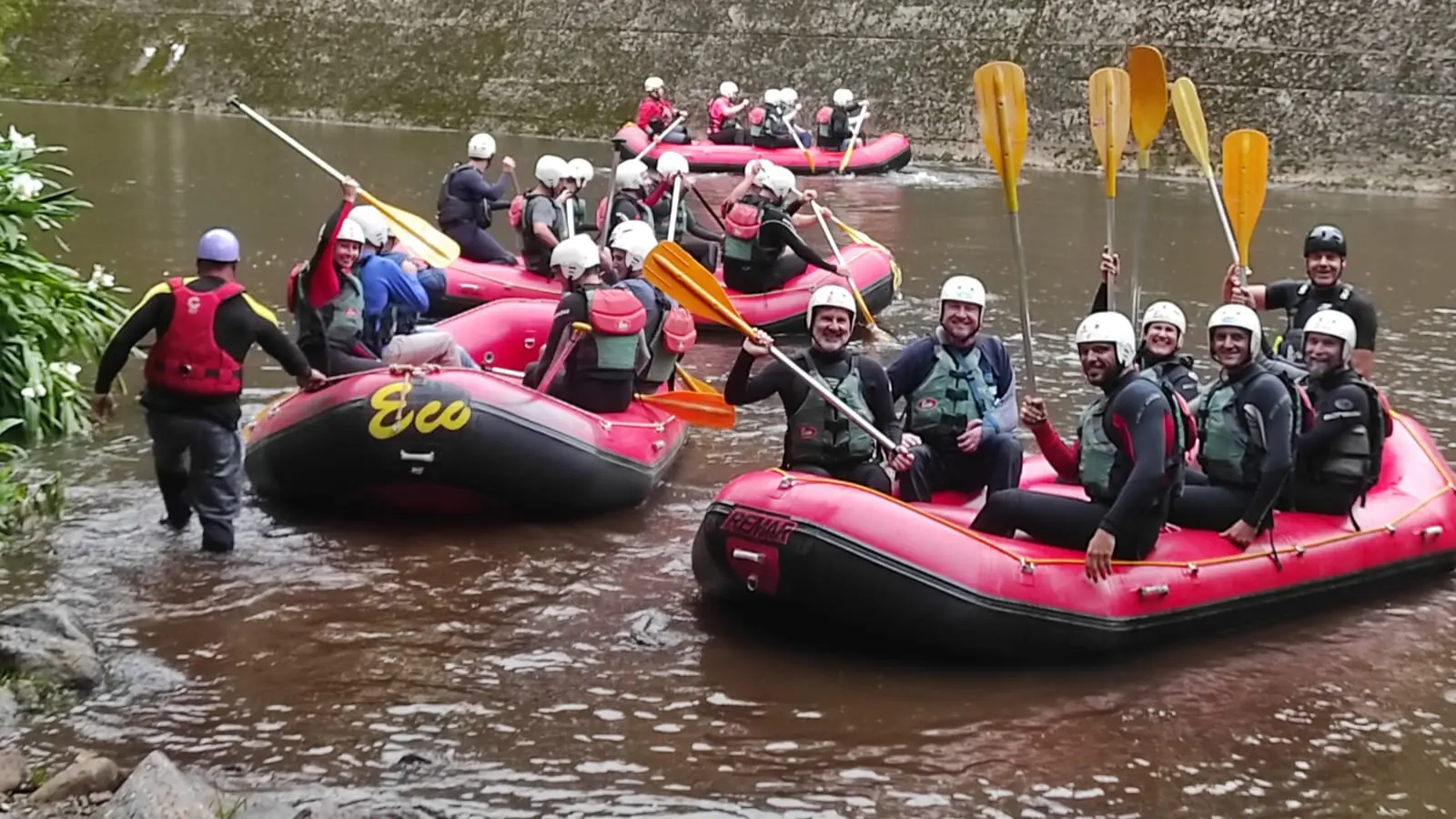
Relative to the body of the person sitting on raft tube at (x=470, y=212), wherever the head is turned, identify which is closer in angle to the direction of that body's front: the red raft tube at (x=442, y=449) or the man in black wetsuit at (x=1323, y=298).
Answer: the man in black wetsuit

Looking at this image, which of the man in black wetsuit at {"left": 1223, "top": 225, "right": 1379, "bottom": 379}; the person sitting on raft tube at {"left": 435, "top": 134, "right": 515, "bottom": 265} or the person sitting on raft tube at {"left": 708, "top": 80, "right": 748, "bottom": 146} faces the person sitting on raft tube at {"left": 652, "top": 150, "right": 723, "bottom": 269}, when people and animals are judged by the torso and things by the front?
the person sitting on raft tube at {"left": 435, "top": 134, "right": 515, "bottom": 265}

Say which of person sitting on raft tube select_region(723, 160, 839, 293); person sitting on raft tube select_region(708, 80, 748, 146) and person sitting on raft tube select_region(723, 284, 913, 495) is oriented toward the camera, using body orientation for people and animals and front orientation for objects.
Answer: person sitting on raft tube select_region(723, 284, 913, 495)

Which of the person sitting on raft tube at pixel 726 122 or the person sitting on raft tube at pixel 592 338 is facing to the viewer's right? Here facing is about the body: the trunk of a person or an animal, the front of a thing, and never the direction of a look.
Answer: the person sitting on raft tube at pixel 726 122

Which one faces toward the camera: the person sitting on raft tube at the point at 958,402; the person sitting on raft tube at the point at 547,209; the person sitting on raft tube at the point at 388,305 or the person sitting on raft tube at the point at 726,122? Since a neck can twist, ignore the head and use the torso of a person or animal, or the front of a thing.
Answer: the person sitting on raft tube at the point at 958,402

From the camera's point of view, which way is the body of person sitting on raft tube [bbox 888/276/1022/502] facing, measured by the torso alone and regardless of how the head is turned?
toward the camera

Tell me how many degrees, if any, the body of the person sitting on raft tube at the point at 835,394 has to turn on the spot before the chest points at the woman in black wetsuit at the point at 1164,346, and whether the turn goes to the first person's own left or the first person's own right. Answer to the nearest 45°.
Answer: approximately 90° to the first person's own left

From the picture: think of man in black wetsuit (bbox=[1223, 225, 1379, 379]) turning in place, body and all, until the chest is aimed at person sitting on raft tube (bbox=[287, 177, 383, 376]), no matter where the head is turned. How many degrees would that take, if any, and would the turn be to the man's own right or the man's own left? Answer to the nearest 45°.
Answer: approximately 45° to the man's own right

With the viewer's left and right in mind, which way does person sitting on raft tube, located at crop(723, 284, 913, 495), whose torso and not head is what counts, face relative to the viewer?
facing the viewer

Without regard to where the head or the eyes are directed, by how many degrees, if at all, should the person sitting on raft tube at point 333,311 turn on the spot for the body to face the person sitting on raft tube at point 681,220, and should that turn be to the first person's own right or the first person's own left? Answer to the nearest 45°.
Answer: approximately 90° to the first person's own left
